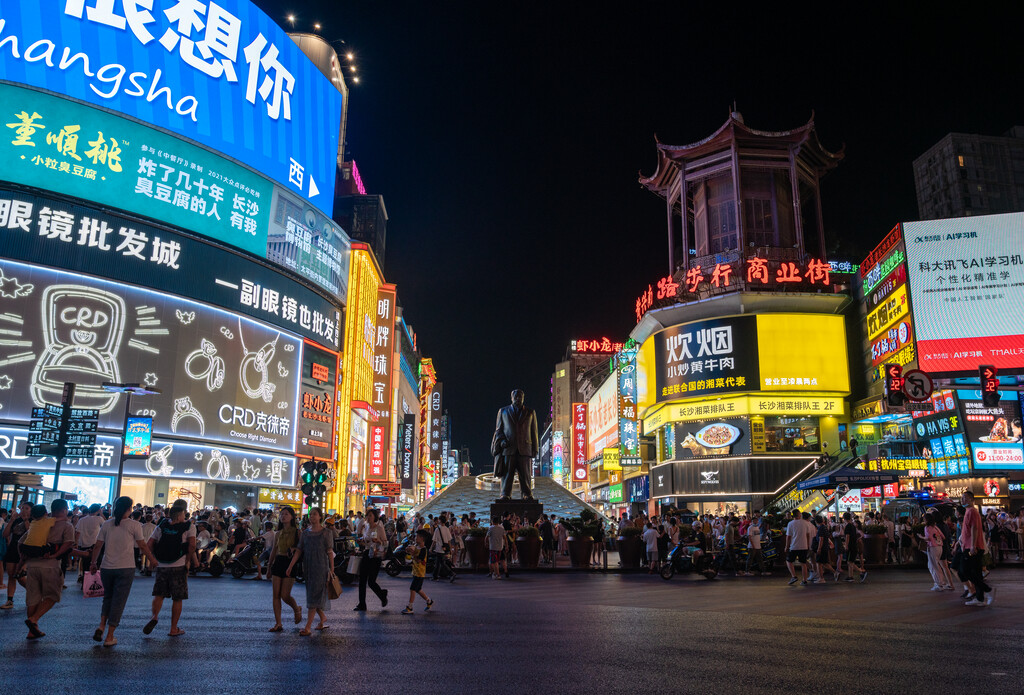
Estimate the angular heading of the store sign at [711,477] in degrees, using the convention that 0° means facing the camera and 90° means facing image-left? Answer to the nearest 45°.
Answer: approximately 0°

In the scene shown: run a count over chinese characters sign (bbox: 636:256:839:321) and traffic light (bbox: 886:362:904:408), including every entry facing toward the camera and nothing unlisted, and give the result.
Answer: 2

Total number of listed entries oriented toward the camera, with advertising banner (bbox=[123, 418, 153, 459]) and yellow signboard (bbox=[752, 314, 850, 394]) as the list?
2

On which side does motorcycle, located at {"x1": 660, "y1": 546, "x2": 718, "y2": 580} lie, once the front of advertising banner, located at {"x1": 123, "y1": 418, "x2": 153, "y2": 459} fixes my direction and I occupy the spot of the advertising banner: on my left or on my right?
on my left

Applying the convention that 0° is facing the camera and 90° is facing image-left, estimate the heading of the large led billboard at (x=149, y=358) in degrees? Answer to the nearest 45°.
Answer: approximately 315°

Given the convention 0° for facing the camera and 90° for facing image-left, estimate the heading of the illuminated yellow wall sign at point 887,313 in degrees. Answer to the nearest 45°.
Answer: approximately 45°
